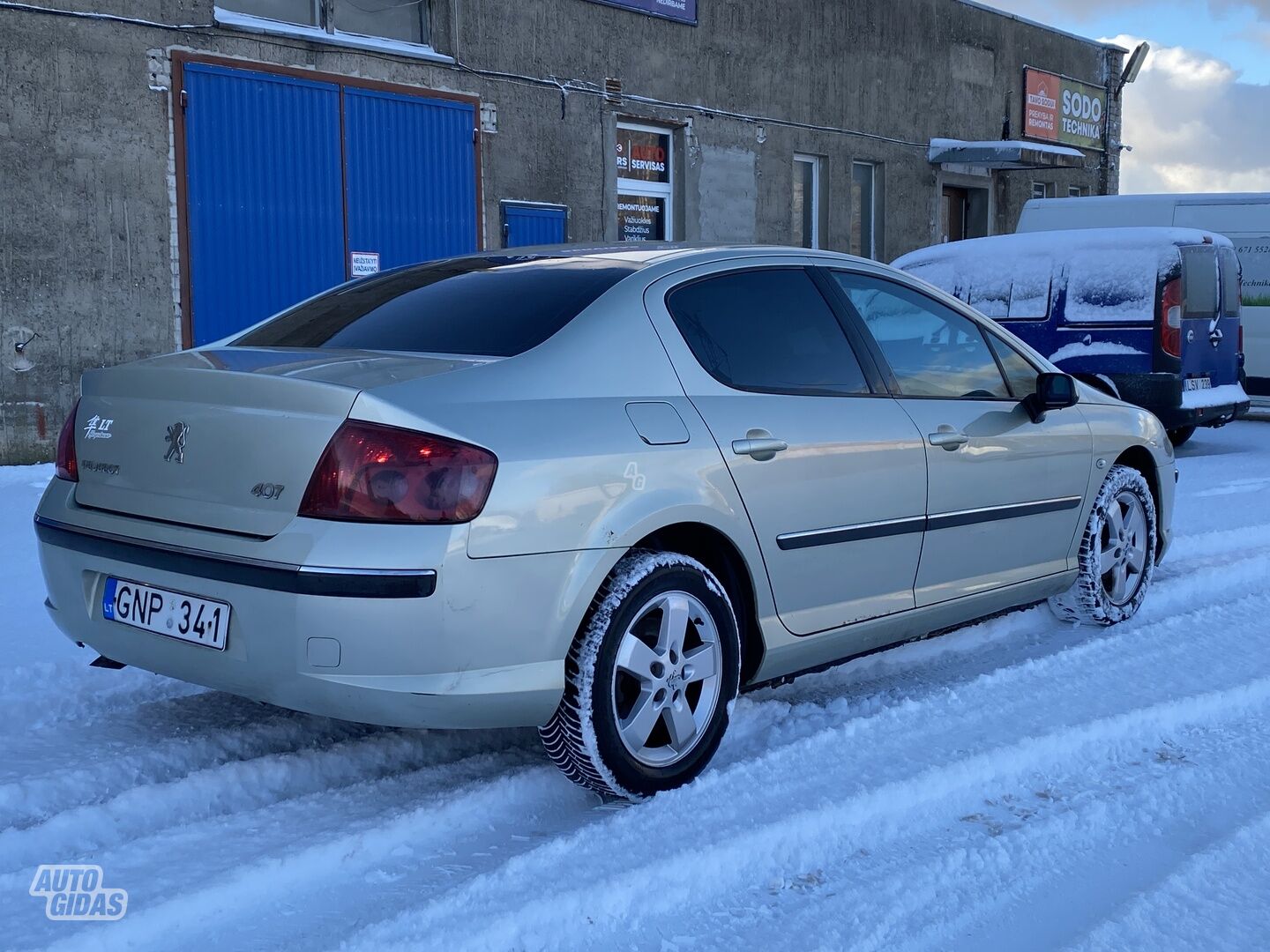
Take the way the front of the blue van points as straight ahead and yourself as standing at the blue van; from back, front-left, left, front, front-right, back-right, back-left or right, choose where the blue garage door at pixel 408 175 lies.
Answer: front-left

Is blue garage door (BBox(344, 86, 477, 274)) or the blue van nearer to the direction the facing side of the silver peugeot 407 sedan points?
the blue van

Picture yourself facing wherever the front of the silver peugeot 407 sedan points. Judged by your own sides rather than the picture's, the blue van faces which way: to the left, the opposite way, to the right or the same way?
to the left

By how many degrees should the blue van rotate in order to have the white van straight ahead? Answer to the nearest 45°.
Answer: approximately 45° to its right

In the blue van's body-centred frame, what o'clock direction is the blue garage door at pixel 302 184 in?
The blue garage door is roughly at 10 o'clock from the blue van.

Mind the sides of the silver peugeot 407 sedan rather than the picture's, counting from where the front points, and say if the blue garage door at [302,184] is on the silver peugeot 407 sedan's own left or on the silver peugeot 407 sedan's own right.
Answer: on the silver peugeot 407 sedan's own left

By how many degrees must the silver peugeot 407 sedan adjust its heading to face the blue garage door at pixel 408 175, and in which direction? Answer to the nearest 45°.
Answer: approximately 45° to its left

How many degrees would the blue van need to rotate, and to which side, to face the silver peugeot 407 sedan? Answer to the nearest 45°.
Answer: approximately 135° to its left

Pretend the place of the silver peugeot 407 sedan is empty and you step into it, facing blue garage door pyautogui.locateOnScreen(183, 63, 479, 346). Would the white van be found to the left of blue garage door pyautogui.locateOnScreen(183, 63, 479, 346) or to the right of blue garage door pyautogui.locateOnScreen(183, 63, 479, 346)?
right

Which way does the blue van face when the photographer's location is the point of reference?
facing away from the viewer and to the left of the viewer

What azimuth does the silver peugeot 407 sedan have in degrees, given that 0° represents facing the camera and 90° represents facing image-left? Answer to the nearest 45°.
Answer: approximately 225°

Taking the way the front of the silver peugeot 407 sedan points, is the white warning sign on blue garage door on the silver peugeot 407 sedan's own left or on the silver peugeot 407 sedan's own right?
on the silver peugeot 407 sedan's own left

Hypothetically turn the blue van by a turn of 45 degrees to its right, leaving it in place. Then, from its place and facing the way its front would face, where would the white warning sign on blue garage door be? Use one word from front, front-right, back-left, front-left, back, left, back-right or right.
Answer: left
